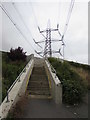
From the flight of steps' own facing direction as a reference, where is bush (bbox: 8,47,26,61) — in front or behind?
behind

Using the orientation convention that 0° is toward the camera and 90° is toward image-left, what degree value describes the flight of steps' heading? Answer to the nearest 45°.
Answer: approximately 0°
